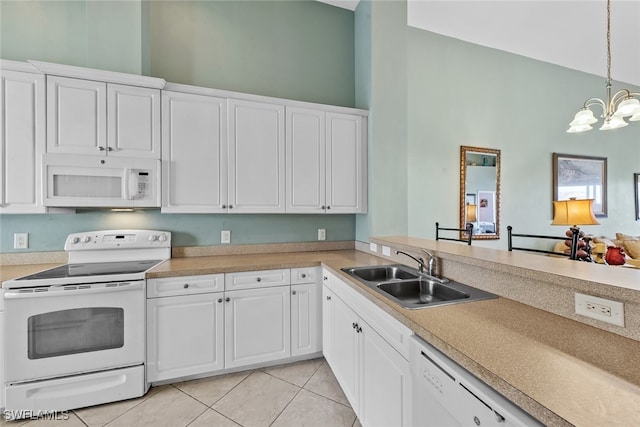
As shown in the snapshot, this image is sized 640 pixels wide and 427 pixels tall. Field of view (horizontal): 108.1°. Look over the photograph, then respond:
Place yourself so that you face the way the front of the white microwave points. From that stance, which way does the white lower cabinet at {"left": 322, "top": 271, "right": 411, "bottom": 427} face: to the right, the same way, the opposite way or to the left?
to the right

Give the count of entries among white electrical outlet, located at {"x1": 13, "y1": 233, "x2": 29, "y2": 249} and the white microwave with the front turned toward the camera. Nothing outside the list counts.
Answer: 2

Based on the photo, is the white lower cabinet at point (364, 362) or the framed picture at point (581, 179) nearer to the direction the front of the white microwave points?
the white lower cabinet

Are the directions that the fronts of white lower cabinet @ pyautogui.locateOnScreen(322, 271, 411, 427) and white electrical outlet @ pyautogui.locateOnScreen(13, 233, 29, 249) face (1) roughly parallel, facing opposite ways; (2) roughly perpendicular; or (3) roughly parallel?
roughly perpendicular

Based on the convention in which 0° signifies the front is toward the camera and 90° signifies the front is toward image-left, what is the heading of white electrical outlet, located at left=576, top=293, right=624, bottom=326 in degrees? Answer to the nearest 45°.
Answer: approximately 45°

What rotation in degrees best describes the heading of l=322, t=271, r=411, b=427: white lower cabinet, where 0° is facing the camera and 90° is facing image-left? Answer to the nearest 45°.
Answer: approximately 45°

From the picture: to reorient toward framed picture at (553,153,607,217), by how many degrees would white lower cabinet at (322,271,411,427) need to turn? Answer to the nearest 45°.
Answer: approximately 180°

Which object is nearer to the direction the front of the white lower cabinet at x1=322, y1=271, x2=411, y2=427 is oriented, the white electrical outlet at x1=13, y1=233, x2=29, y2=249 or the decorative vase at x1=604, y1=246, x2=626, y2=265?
the white electrical outlet

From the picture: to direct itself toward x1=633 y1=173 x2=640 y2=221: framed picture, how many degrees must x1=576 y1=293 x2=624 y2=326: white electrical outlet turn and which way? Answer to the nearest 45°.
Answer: approximately 135° to its right
